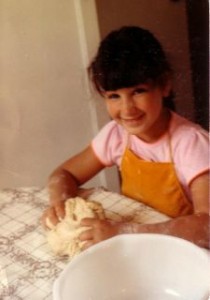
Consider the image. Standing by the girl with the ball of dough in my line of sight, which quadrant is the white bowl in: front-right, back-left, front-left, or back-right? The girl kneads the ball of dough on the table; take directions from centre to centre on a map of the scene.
front-left

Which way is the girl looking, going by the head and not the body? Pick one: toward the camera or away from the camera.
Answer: toward the camera

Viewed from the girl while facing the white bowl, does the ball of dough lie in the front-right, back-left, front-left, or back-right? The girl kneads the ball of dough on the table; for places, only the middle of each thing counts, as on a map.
front-right

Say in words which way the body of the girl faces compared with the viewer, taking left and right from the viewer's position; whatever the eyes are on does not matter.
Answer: facing the viewer and to the left of the viewer
